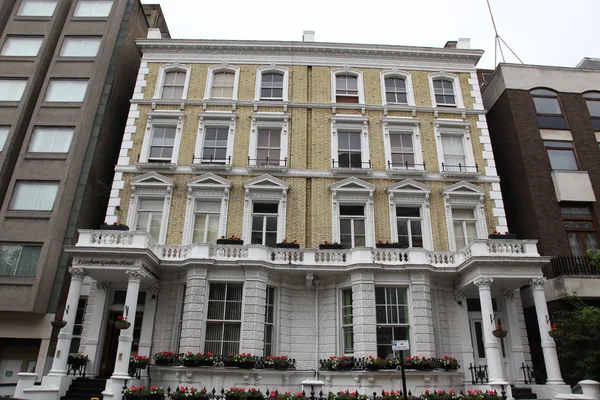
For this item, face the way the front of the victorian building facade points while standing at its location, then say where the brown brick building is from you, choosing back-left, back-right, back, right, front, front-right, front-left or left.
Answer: left

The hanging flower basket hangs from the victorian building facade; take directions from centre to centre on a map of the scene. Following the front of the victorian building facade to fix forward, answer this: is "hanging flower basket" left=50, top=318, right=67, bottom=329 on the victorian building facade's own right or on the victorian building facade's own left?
on the victorian building facade's own right

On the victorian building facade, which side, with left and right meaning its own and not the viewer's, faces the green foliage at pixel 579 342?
left

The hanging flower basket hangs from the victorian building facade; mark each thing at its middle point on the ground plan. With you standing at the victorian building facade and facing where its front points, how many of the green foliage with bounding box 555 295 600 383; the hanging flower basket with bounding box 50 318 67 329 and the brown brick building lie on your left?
2

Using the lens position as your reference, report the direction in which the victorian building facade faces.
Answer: facing the viewer
